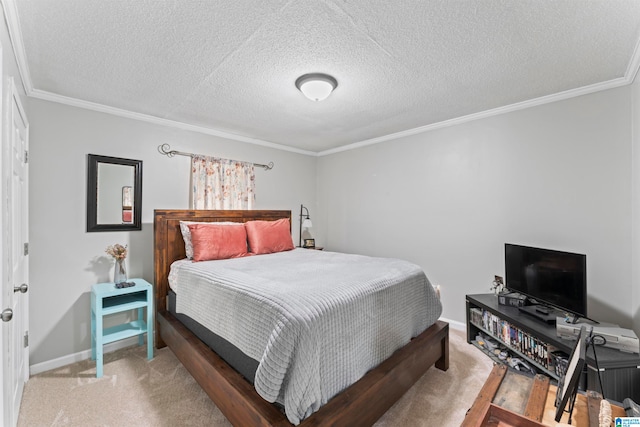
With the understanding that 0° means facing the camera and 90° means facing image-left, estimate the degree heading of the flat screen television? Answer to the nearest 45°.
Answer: approximately 45°

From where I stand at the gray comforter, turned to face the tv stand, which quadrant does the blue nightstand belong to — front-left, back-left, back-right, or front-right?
back-left

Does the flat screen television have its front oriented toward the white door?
yes

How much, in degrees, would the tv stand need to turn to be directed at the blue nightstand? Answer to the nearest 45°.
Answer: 0° — it already faces it
